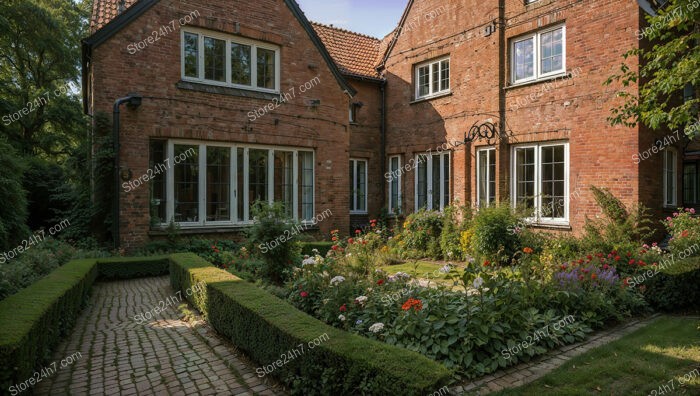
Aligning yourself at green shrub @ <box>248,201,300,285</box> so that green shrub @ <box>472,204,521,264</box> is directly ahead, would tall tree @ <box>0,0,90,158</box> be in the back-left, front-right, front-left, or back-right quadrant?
back-left

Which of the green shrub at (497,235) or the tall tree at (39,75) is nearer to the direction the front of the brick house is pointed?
the green shrub

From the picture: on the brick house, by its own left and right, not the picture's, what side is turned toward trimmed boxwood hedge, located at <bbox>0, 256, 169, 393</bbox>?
front

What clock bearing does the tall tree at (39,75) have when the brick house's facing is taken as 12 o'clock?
The tall tree is roughly at 4 o'clock from the brick house.

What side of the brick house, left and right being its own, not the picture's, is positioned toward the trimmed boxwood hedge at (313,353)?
front

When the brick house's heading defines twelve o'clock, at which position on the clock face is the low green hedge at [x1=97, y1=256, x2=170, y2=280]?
The low green hedge is roughly at 2 o'clock from the brick house.

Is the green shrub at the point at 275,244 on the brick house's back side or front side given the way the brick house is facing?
on the front side

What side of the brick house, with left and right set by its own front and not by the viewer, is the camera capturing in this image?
front
